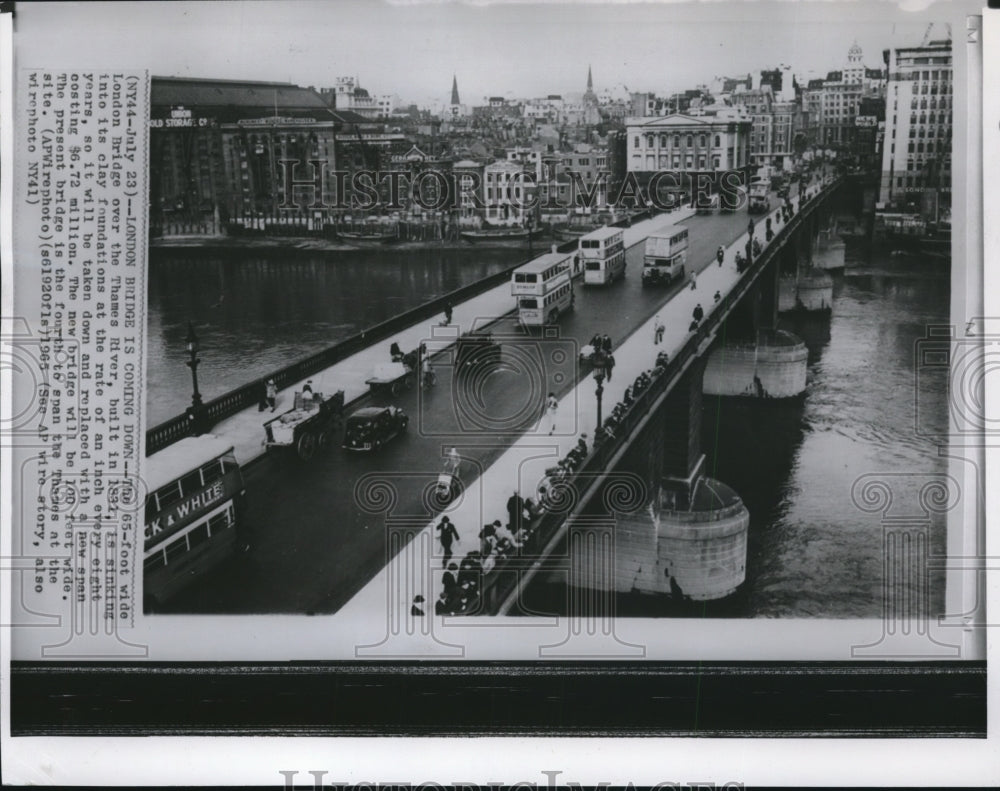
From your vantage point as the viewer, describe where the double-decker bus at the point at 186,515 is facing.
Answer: facing away from the viewer and to the right of the viewer

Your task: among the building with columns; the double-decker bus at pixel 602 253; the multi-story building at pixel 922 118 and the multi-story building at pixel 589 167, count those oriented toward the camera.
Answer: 3

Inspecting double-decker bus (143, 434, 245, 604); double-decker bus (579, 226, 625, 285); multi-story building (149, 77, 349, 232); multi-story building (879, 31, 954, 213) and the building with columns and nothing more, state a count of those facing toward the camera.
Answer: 3

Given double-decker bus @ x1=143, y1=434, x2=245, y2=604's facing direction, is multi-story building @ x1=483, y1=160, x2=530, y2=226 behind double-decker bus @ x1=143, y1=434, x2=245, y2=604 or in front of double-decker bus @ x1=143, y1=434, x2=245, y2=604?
in front

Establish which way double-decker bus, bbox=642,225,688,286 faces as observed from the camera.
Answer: facing the viewer and to the left of the viewer

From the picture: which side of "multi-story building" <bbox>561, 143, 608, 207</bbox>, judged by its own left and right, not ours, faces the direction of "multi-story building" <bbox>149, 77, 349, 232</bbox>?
right

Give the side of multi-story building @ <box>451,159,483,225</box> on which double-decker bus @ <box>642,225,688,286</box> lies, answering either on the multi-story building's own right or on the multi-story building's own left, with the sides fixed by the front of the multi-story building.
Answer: on the multi-story building's own left

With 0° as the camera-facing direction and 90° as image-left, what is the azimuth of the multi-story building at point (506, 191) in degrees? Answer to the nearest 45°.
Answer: approximately 0°

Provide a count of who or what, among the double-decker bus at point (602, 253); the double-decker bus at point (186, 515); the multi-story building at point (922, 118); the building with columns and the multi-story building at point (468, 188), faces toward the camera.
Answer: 3

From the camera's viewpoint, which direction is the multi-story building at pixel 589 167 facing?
toward the camera
